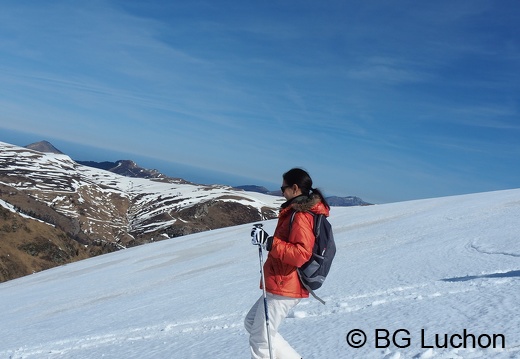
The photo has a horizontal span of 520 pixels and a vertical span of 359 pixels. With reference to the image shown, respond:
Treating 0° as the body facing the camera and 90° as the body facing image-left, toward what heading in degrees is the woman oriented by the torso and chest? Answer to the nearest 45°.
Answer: approximately 90°

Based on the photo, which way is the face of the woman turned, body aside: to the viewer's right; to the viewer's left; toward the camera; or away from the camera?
to the viewer's left
